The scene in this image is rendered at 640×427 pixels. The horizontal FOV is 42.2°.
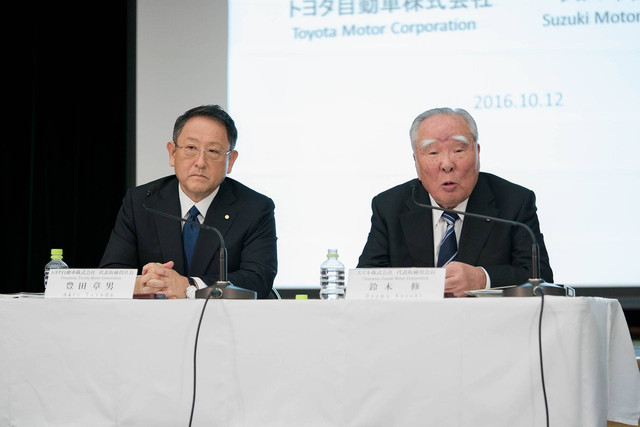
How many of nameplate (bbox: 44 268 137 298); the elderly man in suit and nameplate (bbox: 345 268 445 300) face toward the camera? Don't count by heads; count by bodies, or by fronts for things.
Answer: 3

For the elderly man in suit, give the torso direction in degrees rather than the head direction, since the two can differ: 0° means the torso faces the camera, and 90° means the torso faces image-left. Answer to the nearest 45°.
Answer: approximately 0°

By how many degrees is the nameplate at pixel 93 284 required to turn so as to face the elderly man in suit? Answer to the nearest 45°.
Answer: approximately 90° to its left

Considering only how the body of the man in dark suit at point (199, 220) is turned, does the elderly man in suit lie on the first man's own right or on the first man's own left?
on the first man's own left

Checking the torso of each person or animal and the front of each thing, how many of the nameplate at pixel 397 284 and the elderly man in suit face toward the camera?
2

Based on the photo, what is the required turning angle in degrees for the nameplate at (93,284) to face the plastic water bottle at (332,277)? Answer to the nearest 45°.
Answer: approximately 135° to its left
